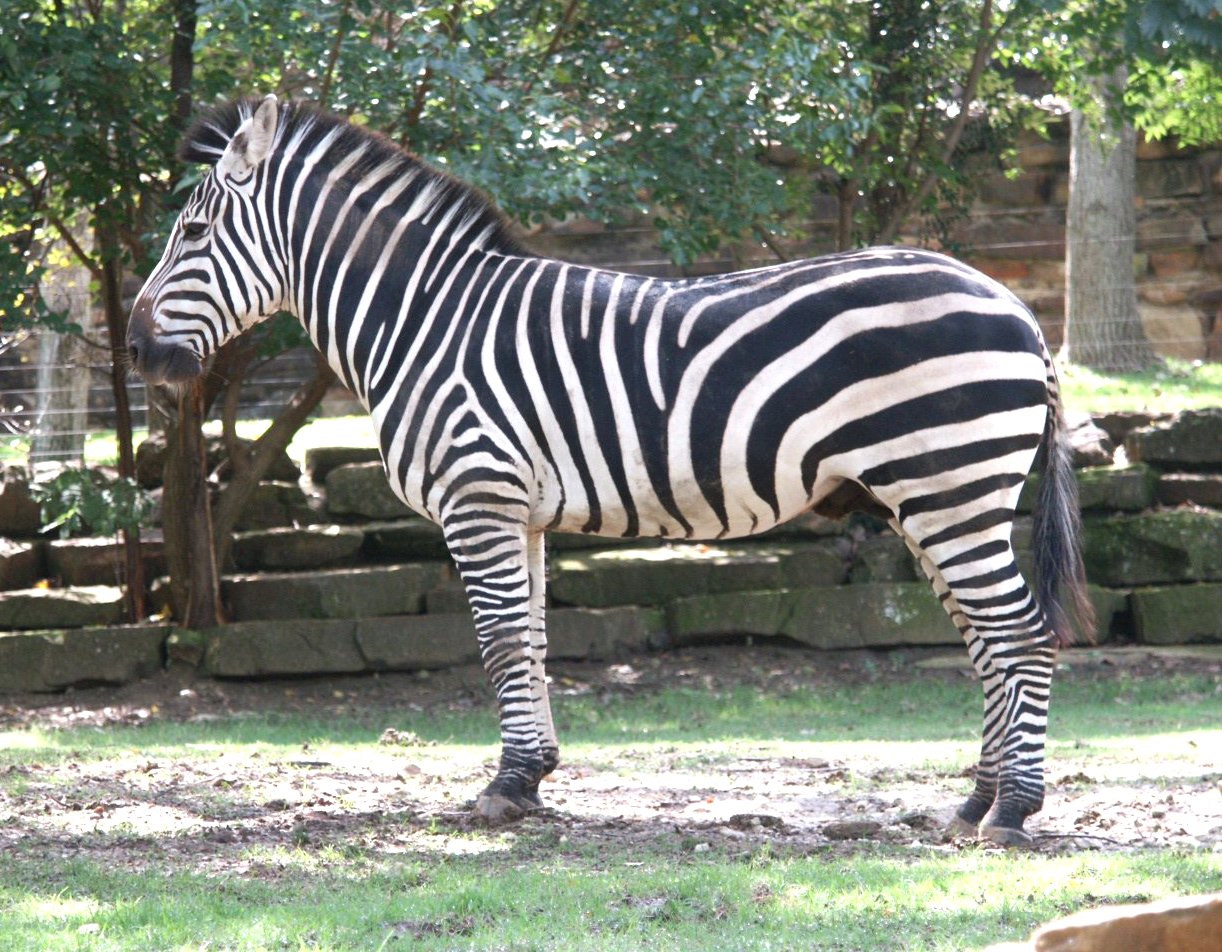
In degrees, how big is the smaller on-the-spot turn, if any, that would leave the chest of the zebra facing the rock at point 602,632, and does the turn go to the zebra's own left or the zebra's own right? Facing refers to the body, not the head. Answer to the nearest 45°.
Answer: approximately 90° to the zebra's own right

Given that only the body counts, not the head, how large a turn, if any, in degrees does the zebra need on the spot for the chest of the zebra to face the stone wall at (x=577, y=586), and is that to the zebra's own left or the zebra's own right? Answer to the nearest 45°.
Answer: approximately 90° to the zebra's own right

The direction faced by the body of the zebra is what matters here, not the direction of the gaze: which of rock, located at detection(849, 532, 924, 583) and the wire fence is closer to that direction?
the wire fence

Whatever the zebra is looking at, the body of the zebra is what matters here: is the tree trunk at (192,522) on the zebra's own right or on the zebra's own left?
on the zebra's own right

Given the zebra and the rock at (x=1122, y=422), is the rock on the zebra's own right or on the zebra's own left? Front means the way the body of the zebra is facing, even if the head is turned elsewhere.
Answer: on the zebra's own right

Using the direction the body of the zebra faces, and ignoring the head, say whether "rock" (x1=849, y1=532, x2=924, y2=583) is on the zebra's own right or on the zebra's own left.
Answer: on the zebra's own right

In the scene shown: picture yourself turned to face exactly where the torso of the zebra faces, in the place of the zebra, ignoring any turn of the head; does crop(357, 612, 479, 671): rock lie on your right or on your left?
on your right

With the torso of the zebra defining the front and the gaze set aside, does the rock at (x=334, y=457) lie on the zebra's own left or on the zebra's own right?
on the zebra's own right

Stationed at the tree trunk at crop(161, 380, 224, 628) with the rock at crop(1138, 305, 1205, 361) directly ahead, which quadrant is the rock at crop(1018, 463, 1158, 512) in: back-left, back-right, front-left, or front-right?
front-right

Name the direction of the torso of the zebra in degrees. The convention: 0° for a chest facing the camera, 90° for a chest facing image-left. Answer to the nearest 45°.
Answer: approximately 90°

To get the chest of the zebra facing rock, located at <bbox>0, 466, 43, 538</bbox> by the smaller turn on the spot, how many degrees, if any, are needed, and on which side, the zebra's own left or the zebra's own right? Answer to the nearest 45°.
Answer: approximately 45° to the zebra's own right

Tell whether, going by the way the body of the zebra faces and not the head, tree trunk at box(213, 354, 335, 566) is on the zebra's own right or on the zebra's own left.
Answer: on the zebra's own right

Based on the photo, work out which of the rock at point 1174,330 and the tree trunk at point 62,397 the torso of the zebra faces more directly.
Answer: the tree trunk
